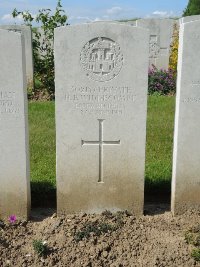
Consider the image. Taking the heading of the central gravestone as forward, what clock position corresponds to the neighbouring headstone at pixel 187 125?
The neighbouring headstone is roughly at 9 o'clock from the central gravestone.

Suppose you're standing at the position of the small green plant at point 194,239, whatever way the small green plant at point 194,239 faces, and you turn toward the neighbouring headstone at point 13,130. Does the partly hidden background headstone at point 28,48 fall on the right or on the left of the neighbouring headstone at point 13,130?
right

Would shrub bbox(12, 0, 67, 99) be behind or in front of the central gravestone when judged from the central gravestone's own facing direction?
behind

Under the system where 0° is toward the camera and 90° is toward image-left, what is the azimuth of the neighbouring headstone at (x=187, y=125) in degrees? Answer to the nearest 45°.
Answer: approximately 0°

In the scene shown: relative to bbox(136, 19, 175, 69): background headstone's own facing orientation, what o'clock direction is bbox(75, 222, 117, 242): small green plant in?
The small green plant is roughly at 12 o'clock from the background headstone.

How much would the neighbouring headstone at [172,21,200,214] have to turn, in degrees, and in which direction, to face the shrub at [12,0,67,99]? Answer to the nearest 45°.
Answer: approximately 135° to its right

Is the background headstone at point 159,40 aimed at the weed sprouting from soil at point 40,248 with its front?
yes

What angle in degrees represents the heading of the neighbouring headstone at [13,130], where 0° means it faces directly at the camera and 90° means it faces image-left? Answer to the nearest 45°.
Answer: approximately 0°

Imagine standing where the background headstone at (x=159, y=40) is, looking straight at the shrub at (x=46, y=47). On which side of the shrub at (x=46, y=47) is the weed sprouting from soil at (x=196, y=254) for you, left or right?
left

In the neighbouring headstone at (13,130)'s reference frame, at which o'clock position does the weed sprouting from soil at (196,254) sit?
The weed sprouting from soil is roughly at 10 o'clock from the neighbouring headstone.

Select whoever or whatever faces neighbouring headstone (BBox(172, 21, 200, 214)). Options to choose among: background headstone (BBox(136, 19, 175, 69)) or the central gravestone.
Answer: background headstone (BBox(136, 19, 175, 69))
